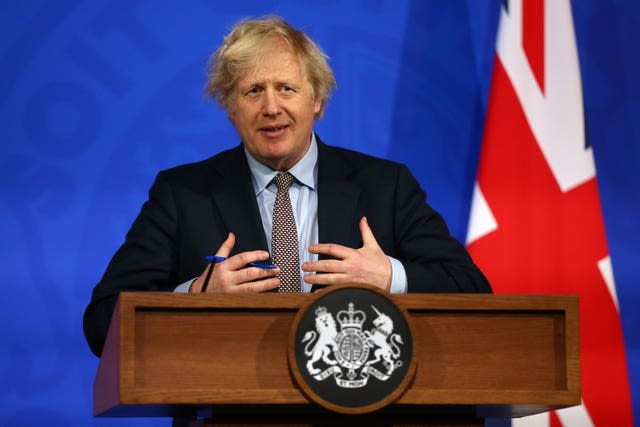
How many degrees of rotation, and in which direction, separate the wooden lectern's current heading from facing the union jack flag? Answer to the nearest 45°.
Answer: approximately 135° to its left

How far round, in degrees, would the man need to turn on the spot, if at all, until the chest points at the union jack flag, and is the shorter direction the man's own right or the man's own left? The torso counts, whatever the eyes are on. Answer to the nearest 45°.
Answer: approximately 135° to the man's own left

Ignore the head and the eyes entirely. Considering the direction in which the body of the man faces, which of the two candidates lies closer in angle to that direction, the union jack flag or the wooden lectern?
the wooden lectern

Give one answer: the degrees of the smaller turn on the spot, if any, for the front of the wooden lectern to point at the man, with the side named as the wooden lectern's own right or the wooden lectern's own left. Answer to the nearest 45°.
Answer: approximately 180°

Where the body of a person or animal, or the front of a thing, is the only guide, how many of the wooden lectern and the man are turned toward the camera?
2

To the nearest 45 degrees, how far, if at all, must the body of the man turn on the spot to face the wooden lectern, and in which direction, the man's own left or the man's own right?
0° — they already face it

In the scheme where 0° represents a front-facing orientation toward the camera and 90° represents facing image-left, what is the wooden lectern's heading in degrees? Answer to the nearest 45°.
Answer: approximately 0°

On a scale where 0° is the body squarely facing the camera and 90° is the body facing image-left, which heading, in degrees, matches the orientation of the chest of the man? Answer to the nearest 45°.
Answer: approximately 0°
